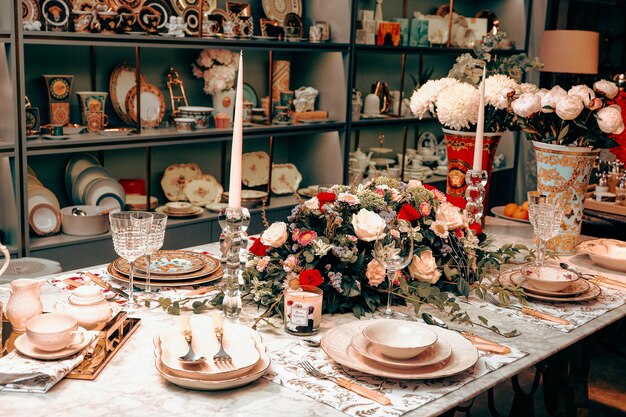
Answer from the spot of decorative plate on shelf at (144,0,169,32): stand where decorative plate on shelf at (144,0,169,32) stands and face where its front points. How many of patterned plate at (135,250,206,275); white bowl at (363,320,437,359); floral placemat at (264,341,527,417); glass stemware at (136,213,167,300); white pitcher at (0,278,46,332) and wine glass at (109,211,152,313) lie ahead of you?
6

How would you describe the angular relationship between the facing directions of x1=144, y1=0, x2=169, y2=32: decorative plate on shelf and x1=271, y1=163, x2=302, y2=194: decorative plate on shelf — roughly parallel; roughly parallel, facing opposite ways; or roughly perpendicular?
roughly parallel

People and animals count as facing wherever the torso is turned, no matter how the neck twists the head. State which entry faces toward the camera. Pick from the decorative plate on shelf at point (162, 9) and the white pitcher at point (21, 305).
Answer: the decorative plate on shelf

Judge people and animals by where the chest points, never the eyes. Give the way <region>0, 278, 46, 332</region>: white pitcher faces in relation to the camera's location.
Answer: facing to the right of the viewer

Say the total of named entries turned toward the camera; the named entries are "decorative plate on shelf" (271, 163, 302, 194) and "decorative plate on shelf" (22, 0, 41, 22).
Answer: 2

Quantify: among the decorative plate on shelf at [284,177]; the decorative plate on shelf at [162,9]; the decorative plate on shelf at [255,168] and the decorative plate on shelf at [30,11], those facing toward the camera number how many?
4

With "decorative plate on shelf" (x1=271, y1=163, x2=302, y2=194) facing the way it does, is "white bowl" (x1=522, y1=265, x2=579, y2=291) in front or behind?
in front

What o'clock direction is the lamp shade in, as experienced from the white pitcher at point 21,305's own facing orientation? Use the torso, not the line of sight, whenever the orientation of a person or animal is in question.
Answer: The lamp shade is roughly at 11 o'clock from the white pitcher.

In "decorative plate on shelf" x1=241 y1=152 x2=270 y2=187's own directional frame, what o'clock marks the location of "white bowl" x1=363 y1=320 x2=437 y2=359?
The white bowl is roughly at 12 o'clock from the decorative plate on shelf.

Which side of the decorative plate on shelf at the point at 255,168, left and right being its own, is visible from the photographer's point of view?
front

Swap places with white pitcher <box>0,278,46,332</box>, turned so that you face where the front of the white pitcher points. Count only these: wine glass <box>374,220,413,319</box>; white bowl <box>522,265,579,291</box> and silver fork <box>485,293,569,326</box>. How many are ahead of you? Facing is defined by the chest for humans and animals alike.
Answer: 3

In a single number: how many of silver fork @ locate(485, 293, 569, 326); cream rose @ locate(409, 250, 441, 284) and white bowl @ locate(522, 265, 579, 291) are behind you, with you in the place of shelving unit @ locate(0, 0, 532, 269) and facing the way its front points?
0

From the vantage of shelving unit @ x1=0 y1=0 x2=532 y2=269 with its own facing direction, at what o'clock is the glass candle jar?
The glass candle jar is roughly at 1 o'clock from the shelving unit.

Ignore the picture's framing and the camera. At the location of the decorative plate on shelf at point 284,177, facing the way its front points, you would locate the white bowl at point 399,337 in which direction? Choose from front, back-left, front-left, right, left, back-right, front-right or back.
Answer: front
